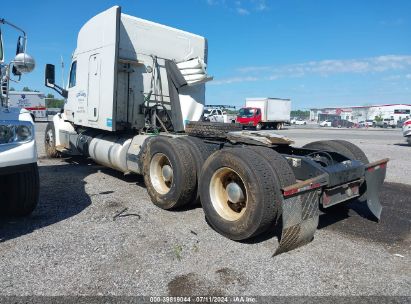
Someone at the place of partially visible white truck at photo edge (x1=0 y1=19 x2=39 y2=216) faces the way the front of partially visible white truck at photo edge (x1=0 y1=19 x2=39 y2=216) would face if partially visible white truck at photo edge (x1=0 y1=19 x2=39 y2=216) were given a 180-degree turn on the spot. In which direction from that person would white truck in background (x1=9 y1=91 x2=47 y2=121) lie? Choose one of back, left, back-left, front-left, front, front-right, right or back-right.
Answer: front

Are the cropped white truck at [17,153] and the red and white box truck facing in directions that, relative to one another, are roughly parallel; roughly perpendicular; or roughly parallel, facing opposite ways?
roughly perpendicular

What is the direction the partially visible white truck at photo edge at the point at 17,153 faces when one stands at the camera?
facing the viewer

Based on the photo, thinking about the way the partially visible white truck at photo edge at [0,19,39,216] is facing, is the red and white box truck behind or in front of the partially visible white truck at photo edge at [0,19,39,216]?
behind

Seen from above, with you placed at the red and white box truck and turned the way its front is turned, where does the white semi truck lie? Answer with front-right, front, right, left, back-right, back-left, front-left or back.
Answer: front-left

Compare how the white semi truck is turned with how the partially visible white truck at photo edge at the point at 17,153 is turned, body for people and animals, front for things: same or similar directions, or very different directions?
very different directions

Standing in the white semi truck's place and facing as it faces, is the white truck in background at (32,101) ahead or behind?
ahead

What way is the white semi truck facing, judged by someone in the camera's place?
facing away from the viewer and to the left of the viewer

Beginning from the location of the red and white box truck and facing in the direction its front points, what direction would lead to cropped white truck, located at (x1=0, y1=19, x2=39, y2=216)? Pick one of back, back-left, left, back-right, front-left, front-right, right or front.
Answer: front-left

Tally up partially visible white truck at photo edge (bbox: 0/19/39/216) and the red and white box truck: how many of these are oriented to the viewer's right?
0
